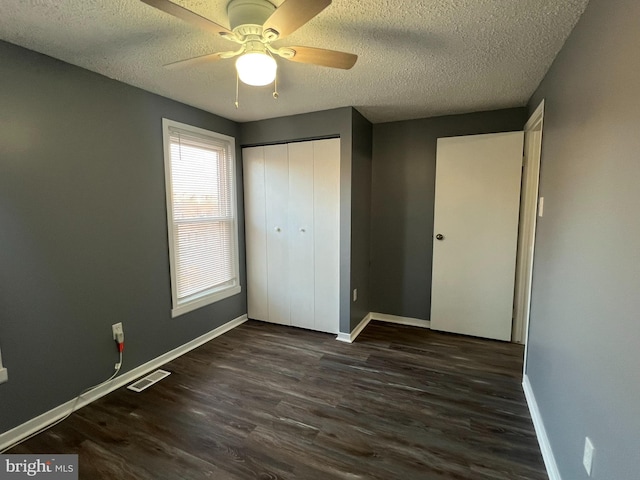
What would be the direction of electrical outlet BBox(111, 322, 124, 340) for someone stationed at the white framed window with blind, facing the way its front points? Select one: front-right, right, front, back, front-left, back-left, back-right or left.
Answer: right

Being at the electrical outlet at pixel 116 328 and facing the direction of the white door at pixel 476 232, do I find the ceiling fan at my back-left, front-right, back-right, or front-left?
front-right

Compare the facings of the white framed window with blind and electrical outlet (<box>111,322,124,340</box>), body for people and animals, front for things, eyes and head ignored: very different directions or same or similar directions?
same or similar directions

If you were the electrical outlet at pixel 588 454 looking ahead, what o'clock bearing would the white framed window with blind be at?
The white framed window with blind is roughly at 12 o'clock from the electrical outlet.

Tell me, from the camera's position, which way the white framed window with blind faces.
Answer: facing the viewer and to the right of the viewer

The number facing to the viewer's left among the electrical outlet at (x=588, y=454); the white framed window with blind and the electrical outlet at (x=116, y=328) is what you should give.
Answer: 1

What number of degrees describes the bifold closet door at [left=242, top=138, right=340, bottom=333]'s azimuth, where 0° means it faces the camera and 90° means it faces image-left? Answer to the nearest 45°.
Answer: approximately 45°

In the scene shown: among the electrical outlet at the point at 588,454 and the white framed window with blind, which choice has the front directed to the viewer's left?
the electrical outlet

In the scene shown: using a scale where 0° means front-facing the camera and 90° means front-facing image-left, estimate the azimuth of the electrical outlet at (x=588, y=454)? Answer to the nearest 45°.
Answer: approximately 90°

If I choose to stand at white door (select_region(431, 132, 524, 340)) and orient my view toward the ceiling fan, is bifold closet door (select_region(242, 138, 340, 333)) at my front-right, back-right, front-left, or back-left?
front-right

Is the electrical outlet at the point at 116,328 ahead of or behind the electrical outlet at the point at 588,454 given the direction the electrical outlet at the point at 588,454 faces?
ahead

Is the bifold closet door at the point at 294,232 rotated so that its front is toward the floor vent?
yes

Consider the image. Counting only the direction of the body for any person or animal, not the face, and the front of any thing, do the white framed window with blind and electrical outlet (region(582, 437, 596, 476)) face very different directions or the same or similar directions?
very different directions

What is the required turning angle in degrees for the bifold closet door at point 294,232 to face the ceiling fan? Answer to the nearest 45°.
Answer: approximately 45° to its left

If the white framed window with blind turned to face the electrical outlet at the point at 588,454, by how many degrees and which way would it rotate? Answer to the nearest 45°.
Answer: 0° — it already faces it

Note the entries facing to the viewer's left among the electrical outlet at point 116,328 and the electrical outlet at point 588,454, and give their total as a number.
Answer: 1
